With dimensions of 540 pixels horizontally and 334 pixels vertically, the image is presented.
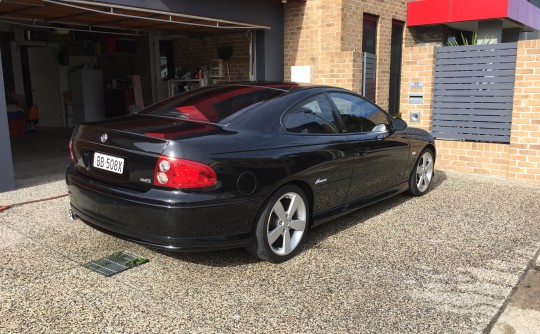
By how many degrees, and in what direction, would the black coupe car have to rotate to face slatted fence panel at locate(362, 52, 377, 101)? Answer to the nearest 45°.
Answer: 0° — it already faces it

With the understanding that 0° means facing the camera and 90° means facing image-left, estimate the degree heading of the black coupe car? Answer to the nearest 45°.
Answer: approximately 225°

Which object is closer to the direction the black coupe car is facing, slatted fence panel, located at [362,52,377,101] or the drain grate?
the slatted fence panel

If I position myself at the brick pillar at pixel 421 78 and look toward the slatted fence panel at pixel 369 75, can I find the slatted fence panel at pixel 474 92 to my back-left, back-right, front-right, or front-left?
back-right

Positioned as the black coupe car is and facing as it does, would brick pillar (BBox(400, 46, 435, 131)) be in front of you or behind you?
in front

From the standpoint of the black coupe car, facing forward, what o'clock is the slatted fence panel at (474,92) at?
The slatted fence panel is roughly at 12 o'clock from the black coupe car.

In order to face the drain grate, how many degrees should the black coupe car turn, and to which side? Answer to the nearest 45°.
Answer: approximately 135° to its left
